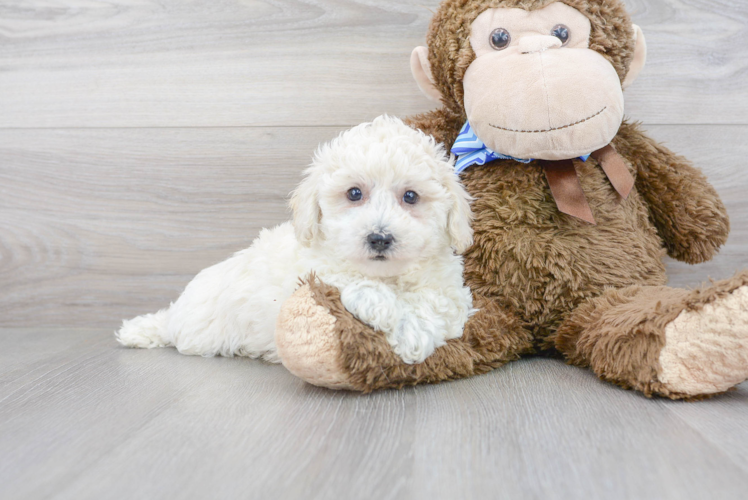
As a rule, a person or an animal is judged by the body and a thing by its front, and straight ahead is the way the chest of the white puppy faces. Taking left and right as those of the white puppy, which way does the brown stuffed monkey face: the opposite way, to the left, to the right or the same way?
to the right

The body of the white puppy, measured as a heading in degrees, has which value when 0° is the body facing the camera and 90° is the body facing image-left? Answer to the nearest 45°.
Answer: approximately 315°

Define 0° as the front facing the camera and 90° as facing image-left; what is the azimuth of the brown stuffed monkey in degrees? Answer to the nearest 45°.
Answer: approximately 0°
